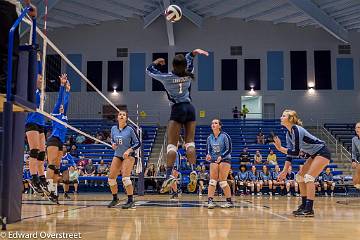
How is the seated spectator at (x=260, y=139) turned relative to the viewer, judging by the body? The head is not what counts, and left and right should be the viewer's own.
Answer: facing the viewer

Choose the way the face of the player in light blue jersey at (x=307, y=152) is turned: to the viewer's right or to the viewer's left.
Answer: to the viewer's left

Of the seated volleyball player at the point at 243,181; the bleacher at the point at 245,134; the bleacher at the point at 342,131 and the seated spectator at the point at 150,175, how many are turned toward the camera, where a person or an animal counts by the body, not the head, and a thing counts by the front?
4

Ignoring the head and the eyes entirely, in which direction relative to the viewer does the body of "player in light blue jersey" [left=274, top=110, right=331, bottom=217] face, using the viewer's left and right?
facing to the left of the viewer

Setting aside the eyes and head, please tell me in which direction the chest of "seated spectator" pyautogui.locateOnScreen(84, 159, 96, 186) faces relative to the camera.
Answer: toward the camera

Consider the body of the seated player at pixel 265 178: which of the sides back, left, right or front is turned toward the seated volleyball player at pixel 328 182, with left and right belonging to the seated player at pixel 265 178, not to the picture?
left

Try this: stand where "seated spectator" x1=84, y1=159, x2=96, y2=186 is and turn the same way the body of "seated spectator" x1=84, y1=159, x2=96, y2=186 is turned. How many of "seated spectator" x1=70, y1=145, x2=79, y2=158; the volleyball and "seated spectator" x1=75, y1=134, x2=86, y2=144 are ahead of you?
1

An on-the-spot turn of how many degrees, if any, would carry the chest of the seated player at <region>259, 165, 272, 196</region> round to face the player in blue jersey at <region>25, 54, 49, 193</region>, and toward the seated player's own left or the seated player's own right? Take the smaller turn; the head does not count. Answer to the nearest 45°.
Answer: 0° — they already face them

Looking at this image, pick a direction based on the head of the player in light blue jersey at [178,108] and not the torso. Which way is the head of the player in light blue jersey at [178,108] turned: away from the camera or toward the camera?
away from the camera

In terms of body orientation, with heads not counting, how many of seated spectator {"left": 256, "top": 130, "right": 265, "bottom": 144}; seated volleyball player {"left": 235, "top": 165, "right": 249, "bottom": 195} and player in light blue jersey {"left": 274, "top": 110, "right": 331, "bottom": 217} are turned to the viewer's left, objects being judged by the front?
1

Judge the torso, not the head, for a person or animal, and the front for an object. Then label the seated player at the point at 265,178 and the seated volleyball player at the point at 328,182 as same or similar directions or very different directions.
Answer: same or similar directions

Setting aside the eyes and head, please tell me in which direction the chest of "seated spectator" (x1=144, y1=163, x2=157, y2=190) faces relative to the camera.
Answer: toward the camera

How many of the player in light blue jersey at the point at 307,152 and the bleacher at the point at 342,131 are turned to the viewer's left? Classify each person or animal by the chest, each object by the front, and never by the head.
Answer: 1
